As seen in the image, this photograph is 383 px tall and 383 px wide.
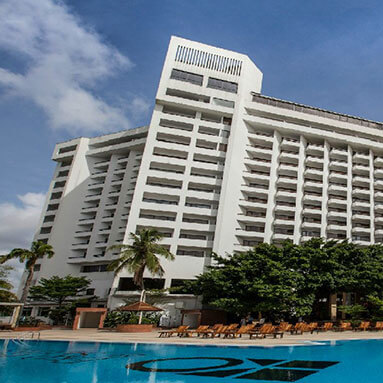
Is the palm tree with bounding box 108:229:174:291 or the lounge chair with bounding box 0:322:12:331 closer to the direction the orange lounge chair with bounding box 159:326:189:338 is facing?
the lounge chair

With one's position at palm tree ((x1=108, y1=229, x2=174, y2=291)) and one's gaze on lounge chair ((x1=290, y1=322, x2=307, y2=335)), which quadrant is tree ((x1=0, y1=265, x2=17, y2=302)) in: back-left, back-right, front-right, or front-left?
back-right

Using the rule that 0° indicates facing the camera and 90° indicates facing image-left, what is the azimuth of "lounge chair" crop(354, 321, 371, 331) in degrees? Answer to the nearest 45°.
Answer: approximately 45°

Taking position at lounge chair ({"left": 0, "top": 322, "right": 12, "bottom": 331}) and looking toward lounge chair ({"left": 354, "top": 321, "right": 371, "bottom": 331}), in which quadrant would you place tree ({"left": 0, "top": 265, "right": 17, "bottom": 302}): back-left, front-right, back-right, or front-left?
back-left

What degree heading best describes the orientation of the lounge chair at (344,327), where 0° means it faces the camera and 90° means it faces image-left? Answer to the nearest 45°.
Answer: approximately 45°
